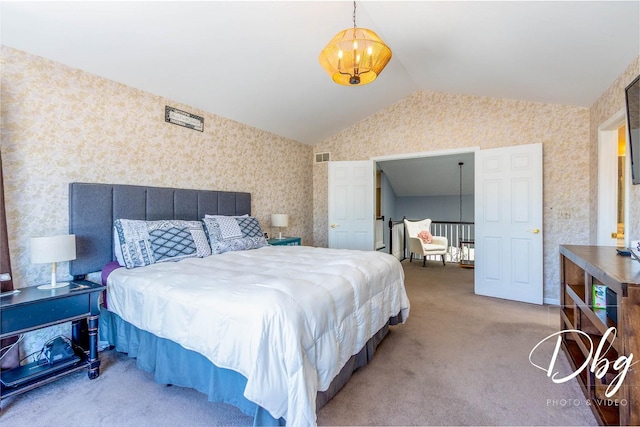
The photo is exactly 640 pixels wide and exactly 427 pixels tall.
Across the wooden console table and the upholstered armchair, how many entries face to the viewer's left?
1

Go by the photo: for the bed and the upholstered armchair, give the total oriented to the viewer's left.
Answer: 0

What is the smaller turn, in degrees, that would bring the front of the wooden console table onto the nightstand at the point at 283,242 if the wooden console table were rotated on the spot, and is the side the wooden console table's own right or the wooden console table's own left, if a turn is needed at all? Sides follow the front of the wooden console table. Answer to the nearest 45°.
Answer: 0° — it already faces it

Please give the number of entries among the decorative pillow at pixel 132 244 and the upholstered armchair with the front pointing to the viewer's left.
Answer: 0

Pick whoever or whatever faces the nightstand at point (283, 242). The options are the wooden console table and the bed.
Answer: the wooden console table

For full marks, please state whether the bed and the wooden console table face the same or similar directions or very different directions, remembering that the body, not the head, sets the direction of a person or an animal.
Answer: very different directions

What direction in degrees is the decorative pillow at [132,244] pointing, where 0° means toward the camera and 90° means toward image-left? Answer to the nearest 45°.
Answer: approximately 315°

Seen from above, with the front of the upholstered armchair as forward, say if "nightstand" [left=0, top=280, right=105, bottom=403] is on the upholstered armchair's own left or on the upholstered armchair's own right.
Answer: on the upholstered armchair's own right

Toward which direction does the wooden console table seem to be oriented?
to the viewer's left

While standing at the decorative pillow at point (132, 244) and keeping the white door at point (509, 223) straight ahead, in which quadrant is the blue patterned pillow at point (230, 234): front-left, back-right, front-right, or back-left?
front-left

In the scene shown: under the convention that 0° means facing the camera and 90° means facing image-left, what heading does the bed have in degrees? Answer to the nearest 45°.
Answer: approximately 315°

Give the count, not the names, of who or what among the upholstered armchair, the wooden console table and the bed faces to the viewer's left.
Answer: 1

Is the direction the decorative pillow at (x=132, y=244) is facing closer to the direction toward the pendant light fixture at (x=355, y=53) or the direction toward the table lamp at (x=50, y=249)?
the pendant light fixture

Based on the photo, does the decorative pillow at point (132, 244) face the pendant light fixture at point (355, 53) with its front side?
yes

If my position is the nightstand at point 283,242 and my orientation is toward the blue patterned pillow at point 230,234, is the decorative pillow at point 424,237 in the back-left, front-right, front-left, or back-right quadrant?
back-left

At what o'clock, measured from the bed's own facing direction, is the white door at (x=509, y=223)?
The white door is roughly at 10 o'clock from the bed.
